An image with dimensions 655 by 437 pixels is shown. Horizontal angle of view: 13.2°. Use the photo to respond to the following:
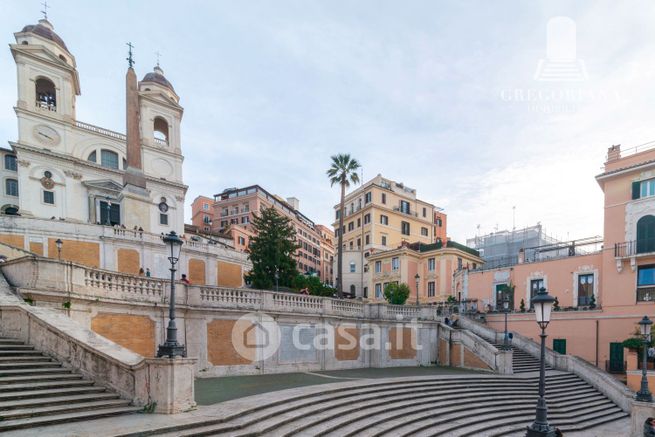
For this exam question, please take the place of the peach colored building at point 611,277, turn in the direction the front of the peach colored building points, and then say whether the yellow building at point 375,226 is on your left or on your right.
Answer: on your right

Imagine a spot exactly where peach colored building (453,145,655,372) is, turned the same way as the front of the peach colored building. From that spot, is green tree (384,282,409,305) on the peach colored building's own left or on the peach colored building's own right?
on the peach colored building's own right

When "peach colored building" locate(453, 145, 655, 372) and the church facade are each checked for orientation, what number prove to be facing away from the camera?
0

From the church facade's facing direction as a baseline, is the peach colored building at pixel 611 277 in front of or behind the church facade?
in front

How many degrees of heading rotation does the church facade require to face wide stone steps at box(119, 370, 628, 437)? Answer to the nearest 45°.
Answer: approximately 45° to its right

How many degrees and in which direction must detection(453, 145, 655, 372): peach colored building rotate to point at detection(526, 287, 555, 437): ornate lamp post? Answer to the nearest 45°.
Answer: approximately 45° to its left

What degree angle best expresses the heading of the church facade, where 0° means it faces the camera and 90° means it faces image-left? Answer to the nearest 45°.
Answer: approximately 315°
